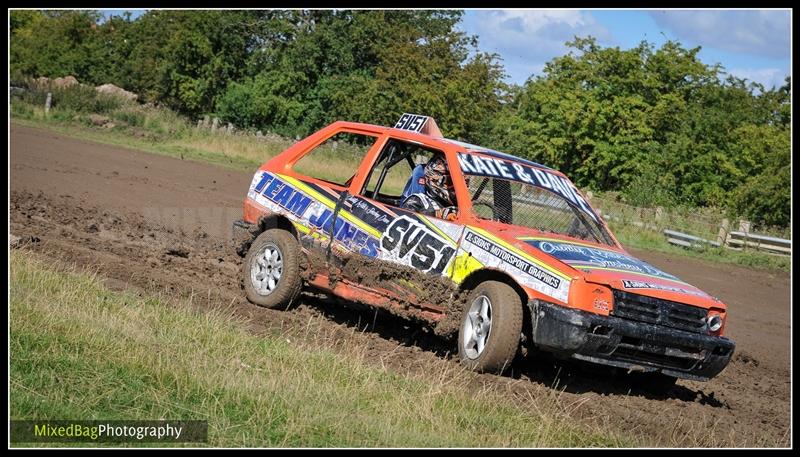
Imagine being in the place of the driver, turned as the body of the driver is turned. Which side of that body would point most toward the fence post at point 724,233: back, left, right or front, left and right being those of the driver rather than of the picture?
left

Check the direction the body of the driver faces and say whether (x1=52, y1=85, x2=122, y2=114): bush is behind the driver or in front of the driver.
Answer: behind

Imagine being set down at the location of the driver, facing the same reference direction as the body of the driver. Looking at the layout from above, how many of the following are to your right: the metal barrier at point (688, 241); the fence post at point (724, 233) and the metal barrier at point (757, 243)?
0

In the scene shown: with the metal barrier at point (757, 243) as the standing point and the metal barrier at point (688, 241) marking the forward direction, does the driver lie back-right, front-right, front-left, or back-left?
front-left

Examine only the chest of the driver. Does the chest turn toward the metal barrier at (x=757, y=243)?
no

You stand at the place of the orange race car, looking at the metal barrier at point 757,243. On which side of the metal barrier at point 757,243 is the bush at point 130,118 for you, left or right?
left

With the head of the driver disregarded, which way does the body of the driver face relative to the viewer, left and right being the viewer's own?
facing the viewer and to the right of the viewer

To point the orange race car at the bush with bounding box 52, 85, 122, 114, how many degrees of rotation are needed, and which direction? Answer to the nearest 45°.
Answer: approximately 180°

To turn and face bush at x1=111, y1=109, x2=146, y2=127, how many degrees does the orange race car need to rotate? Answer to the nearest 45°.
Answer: approximately 180°

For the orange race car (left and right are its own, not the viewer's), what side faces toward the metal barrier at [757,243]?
left

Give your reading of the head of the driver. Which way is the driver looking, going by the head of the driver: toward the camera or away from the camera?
toward the camera

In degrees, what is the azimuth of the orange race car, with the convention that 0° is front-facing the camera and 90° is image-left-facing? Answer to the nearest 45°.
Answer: approximately 315°

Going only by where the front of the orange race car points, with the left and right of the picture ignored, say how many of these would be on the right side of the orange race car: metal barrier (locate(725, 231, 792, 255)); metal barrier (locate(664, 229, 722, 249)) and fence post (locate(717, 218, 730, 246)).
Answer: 0

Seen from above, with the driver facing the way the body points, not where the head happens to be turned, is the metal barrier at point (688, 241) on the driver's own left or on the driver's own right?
on the driver's own left

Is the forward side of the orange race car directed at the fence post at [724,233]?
no

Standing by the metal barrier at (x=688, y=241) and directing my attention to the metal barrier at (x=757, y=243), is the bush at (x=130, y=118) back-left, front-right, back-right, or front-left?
back-left
